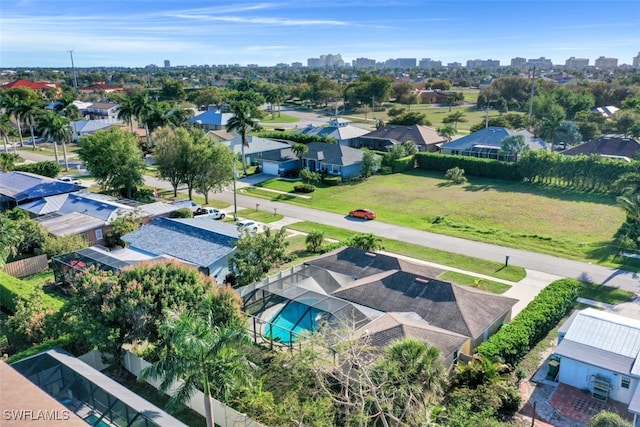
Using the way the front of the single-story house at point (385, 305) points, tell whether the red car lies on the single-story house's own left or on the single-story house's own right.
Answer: on the single-story house's own left

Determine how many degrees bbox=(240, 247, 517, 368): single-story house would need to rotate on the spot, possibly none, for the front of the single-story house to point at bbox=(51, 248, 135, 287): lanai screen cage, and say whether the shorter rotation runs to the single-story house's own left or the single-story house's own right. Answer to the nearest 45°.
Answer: approximately 135° to the single-story house's own left

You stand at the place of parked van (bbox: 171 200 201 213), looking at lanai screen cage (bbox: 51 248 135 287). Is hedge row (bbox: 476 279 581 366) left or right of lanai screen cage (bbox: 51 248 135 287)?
left

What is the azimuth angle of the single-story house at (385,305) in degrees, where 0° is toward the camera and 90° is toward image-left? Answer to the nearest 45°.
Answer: approximately 225°

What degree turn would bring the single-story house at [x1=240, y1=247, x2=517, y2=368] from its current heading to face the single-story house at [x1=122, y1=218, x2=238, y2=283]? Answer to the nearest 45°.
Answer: approximately 90° to its left

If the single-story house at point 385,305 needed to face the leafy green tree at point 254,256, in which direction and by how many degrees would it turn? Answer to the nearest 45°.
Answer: approximately 90° to its left

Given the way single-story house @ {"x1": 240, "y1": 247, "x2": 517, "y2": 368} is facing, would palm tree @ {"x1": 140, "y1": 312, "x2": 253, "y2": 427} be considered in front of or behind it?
behind

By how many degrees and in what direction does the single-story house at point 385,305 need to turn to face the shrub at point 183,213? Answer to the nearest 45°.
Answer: approximately 90° to its left

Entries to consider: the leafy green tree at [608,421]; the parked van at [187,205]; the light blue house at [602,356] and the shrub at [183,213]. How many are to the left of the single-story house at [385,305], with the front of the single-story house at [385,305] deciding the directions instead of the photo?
2

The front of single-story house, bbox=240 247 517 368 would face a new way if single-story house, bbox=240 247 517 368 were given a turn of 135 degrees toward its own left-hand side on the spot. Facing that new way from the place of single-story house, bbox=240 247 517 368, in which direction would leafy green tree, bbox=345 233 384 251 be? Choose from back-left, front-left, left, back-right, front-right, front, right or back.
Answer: right

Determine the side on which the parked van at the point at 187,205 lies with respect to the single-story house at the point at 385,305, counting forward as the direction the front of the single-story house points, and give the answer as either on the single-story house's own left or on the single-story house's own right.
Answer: on the single-story house's own left

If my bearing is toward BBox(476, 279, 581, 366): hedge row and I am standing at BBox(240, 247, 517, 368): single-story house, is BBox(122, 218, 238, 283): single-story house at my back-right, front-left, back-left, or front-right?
back-left

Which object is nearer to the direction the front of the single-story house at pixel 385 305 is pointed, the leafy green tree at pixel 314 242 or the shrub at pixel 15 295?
the leafy green tree

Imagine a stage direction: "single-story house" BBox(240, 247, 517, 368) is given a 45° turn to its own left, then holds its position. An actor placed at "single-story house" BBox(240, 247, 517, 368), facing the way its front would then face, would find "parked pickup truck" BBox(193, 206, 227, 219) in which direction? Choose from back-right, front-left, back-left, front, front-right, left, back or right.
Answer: front-left

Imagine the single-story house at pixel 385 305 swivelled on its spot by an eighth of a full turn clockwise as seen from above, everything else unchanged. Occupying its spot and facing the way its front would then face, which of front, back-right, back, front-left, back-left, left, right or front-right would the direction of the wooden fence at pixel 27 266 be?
back
